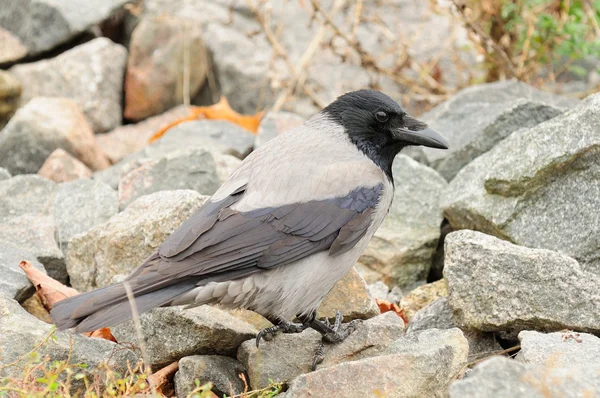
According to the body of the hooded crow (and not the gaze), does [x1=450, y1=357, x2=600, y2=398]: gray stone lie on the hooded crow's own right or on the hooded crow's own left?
on the hooded crow's own right

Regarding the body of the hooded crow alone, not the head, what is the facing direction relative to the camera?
to the viewer's right

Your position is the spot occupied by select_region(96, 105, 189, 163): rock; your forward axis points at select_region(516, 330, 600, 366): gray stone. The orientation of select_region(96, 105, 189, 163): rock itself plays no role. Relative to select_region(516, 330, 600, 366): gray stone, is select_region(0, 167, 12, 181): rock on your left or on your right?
right

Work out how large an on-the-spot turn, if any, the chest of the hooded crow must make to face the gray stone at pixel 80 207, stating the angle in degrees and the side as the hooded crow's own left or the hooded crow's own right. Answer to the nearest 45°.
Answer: approximately 135° to the hooded crow's own left

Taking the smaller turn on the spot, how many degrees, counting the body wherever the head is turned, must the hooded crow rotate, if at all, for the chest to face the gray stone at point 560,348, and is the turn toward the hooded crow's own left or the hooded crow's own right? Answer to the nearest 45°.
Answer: approximately 45° to the hooded crow's own right

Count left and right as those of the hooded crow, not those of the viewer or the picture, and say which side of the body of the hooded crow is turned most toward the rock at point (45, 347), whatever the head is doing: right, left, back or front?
back

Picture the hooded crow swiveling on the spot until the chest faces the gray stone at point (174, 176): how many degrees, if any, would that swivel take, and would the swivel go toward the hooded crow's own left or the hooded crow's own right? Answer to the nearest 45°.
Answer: approximately 90° to the hooded crow's own left

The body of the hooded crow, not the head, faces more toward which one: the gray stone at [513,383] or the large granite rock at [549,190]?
the large granite rock
